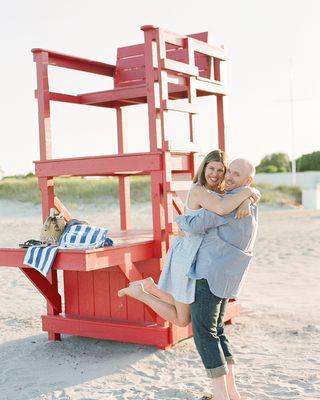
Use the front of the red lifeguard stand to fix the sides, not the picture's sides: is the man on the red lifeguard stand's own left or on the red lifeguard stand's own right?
on the red lifeguard stand's own left

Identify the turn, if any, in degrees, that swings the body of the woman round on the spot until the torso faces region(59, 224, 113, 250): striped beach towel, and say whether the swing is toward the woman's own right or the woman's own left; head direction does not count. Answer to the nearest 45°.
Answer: approximately 135° to the woman's own left

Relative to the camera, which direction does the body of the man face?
to the viewer's left

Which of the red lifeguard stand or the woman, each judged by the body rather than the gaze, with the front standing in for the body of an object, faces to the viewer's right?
the woman

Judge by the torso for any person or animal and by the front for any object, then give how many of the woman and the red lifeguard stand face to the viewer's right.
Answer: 1

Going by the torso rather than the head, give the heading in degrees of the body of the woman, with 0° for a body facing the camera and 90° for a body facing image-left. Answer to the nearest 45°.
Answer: approximately 270°

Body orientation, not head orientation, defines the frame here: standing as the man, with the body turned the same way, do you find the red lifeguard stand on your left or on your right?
on your right

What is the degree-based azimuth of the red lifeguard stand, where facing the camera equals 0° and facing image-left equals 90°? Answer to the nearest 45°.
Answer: approximately 45°

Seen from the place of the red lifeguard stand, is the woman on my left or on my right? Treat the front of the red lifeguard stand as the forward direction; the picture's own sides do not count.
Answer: on my left

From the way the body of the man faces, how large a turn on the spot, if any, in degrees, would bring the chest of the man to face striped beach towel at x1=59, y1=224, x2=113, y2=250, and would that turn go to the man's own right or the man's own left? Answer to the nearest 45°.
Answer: approximately 45° to the man's own right
